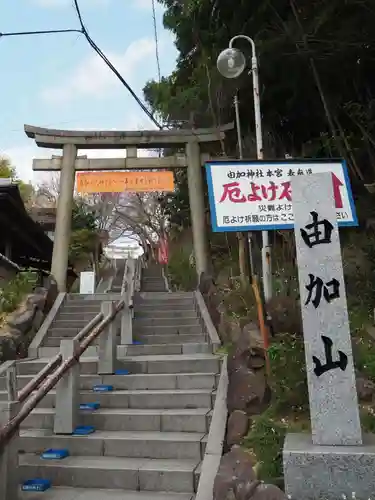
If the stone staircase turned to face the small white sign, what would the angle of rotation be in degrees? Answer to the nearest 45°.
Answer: approximately 180°

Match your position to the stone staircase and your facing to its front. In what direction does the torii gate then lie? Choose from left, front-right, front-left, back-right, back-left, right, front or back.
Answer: back

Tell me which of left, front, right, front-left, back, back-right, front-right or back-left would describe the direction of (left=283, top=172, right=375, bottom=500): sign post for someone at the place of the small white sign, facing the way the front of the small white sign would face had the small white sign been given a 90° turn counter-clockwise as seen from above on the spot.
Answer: right

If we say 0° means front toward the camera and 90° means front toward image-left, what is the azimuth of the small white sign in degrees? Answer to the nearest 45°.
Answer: approximately 0°

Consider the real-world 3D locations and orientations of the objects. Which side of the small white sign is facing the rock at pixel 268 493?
front

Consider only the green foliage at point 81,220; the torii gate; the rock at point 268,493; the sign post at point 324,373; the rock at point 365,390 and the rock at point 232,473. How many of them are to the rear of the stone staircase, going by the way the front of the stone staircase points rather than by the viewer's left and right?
2

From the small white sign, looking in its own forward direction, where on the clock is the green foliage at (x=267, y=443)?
The green foliage is roughly at 12 o'clock from the small white sign.

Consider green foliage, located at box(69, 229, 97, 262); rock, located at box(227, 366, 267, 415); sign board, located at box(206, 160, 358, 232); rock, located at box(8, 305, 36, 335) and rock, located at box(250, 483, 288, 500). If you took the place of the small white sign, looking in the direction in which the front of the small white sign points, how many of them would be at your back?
1

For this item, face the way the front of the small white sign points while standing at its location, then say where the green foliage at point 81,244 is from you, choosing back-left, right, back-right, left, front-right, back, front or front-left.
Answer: back

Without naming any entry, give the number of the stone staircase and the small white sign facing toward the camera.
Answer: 2

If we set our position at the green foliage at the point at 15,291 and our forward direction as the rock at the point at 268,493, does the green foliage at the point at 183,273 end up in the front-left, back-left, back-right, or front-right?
back-left

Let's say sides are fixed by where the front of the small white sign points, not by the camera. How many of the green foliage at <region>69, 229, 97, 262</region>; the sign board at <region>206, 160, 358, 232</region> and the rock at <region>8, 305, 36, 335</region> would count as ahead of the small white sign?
2

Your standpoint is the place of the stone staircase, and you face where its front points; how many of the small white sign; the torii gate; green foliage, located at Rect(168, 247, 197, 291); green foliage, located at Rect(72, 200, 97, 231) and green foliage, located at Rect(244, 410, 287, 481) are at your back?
4

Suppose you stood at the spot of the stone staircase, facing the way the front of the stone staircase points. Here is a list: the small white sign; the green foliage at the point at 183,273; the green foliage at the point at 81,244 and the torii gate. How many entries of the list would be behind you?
4

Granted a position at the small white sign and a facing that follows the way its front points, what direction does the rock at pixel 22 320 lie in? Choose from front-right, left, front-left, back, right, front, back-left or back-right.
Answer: front

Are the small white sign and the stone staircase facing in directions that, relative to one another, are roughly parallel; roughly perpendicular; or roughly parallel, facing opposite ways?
roughly parallel

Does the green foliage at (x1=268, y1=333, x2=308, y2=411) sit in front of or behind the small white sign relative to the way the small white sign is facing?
in front
